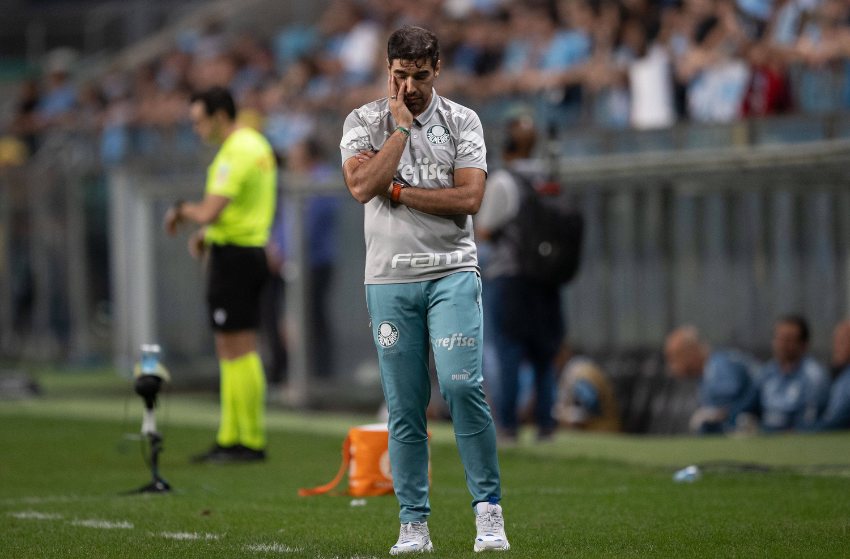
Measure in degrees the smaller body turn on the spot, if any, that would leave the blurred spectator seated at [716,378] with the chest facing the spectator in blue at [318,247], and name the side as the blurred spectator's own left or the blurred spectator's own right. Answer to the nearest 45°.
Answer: approximately 45° to the blurred spectator's own right

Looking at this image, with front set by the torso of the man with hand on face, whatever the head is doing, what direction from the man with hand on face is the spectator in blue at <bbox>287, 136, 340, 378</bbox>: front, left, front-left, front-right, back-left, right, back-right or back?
back

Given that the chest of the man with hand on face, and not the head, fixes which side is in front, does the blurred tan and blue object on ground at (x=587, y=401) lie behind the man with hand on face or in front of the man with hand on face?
behind

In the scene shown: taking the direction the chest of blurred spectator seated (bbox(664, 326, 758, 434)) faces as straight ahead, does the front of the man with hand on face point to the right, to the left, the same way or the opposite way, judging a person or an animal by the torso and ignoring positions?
to the left

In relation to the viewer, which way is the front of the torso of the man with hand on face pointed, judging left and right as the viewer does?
facing the viewer

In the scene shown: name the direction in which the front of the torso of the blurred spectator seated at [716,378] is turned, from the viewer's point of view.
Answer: to the viewer's left

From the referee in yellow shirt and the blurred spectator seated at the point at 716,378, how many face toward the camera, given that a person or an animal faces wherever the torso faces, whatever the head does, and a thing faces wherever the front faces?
0

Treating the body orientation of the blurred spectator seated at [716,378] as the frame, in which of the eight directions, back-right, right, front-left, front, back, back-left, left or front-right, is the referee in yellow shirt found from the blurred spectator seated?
front-left
